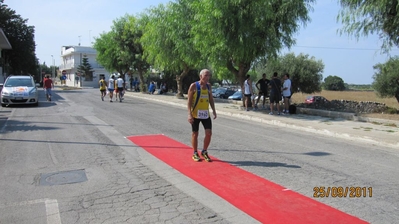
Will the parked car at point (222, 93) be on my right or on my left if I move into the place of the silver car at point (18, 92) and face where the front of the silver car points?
on my left

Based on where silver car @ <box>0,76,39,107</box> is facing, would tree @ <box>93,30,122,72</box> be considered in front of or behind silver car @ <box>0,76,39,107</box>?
behind

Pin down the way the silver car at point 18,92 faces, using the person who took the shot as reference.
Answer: facing the viewer

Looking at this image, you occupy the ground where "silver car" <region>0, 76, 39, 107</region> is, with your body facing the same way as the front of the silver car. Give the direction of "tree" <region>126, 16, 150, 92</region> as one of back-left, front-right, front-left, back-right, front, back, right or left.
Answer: back-left

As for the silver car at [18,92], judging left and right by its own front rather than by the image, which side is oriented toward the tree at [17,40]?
back

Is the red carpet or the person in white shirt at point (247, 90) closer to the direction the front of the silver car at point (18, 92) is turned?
the red carpet

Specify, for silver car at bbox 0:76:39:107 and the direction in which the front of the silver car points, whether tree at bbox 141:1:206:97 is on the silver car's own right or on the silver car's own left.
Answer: on the silver car's own left

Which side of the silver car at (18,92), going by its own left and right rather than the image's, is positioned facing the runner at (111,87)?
left

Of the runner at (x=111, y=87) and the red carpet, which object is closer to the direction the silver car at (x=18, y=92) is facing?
the red carpet

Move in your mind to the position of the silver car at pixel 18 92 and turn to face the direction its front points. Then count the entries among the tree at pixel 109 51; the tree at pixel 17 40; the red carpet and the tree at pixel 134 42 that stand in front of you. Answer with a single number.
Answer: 1

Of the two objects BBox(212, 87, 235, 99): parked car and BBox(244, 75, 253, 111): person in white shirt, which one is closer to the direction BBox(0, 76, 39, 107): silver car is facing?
the person in white shirt
